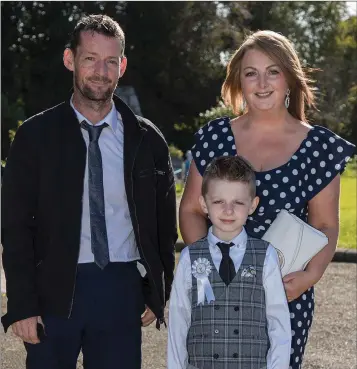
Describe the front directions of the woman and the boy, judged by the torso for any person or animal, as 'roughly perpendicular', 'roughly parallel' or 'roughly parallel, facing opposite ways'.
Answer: roughly parallel

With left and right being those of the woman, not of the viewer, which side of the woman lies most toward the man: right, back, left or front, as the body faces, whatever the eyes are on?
right

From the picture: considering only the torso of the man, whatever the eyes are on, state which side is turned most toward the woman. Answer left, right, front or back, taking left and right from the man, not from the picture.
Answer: left

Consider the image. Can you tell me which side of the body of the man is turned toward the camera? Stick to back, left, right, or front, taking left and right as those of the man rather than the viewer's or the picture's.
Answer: front

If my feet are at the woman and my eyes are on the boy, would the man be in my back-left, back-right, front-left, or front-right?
front-right

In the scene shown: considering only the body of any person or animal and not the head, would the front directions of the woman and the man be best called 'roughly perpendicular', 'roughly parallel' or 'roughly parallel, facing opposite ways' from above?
roughly parallel

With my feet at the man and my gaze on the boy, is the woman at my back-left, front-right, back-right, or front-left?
front-left

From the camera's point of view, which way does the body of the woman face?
toward the camera

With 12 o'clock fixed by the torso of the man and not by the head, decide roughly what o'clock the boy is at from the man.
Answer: The boy is roughly at 10 o'clock from the man.

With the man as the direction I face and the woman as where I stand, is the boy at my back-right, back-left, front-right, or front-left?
front-left

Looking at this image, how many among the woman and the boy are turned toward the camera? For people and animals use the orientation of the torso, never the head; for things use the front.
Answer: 2

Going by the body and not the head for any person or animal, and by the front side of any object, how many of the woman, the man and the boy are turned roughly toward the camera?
3
